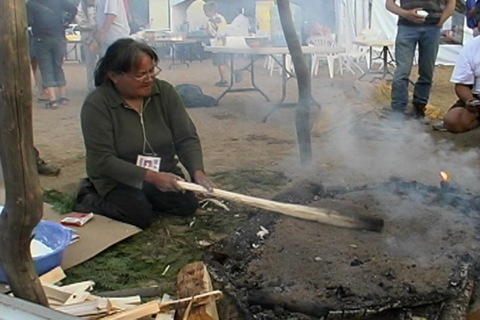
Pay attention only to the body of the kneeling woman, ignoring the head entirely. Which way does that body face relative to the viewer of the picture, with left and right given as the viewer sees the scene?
facing the viewer and to the right of the viewer

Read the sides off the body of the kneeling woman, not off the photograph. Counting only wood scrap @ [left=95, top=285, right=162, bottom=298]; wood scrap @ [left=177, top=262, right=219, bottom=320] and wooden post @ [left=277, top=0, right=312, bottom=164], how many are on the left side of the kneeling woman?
1

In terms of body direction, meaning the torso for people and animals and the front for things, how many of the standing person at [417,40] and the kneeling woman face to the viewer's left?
0

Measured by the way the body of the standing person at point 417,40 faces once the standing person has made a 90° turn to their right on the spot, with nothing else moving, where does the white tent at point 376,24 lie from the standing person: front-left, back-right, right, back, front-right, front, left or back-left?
right

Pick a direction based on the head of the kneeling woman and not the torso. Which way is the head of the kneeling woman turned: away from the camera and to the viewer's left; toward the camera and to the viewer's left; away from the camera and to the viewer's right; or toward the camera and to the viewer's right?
toward the camera and to the viewer's right

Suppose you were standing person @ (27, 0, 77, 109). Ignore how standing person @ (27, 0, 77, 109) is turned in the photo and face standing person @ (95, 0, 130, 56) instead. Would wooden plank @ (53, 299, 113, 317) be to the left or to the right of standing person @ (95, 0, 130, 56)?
right

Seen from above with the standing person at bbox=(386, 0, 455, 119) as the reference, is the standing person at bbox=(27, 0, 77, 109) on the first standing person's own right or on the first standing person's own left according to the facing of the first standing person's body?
on the first standing person's own right

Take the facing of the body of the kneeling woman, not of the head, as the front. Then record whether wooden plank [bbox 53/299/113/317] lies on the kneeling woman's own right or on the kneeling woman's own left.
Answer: on the kneeling woman's own right

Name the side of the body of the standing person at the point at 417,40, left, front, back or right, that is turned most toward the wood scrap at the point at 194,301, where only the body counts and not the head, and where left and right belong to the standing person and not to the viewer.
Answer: front

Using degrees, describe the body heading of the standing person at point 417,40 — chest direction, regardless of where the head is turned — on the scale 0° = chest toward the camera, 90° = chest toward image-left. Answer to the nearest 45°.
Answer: approximately 0°

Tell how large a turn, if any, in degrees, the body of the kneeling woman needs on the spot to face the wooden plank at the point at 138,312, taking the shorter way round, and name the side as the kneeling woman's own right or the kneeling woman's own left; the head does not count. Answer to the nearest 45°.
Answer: approximately 45° to the kneeling woman's own right
